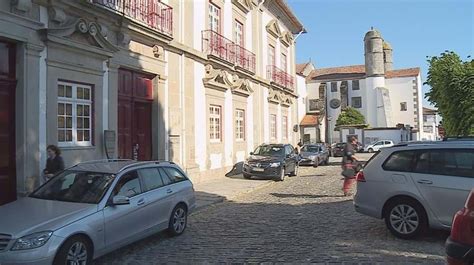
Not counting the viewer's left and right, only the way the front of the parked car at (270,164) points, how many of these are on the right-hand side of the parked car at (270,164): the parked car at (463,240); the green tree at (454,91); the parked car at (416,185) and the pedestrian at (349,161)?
0

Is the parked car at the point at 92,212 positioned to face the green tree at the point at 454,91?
no

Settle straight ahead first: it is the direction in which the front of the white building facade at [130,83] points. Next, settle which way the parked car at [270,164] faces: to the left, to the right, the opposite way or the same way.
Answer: to the right

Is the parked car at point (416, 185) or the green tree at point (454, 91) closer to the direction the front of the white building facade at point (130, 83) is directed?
the parked car

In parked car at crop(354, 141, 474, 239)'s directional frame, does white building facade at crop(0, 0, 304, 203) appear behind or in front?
behind

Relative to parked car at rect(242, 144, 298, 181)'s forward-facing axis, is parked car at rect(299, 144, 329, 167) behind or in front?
behind

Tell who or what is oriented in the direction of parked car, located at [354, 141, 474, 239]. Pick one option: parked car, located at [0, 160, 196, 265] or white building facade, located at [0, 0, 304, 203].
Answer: the white building facade

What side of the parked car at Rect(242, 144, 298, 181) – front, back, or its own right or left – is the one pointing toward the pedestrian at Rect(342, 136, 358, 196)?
front

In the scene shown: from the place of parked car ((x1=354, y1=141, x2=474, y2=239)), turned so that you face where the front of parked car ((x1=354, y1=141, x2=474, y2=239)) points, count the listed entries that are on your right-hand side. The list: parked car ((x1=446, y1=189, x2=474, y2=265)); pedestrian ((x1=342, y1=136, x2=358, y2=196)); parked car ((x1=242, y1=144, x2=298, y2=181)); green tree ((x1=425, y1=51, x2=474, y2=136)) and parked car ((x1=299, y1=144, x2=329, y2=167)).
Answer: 1

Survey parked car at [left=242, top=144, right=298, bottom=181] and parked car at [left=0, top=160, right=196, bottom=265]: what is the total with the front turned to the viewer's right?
0

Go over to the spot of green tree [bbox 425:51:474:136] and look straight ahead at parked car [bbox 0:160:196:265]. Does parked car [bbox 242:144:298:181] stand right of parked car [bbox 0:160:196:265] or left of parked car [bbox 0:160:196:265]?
right

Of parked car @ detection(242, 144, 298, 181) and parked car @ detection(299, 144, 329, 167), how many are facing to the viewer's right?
0

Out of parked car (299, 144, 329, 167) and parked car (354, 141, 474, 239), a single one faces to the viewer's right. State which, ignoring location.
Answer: parked car (354, 141, 474, 239)

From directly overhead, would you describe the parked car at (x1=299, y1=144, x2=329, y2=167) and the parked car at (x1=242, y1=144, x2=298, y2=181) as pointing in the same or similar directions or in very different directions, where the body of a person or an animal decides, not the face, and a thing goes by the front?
same or similar directions

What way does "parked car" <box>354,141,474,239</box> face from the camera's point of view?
to the viewer's right

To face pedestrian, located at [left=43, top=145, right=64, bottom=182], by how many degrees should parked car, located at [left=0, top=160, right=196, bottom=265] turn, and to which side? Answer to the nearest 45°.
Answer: approximately 135° to its right
